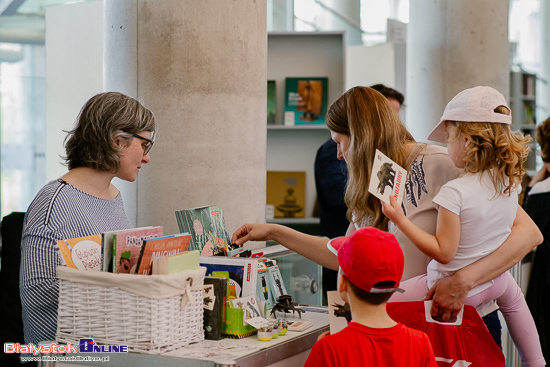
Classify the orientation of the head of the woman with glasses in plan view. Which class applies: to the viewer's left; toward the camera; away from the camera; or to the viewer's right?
to the viewer's right

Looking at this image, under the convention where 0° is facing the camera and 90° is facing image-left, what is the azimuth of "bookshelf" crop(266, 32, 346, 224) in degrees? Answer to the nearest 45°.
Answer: approximately 0°

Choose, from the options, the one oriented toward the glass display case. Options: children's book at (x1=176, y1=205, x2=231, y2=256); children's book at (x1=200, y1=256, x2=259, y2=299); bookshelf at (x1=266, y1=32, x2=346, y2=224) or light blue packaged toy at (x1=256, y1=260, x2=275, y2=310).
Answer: the bookshelf

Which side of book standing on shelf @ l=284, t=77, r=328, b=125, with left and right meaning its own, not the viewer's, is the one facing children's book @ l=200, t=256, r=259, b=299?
front

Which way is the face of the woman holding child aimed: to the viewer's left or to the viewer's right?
to the viewer's left

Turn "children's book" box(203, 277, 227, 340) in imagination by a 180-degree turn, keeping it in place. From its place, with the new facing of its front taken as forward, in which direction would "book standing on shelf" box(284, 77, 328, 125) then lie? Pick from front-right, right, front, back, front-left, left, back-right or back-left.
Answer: front

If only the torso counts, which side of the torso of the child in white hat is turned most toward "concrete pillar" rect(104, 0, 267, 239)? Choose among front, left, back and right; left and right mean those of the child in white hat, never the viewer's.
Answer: front

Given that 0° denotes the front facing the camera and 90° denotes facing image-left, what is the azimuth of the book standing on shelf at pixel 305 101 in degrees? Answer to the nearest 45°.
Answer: approximately 0°

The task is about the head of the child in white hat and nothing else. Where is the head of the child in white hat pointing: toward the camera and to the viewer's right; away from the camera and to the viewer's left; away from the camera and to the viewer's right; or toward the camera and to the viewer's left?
away from the camera and to the viewer's left

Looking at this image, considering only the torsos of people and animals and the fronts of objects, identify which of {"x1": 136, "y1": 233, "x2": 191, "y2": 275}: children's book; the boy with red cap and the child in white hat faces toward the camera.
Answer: the children's book

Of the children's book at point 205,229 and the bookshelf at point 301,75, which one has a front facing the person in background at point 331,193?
the bookshelf

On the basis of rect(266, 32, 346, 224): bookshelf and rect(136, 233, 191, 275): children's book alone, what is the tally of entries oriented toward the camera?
2
